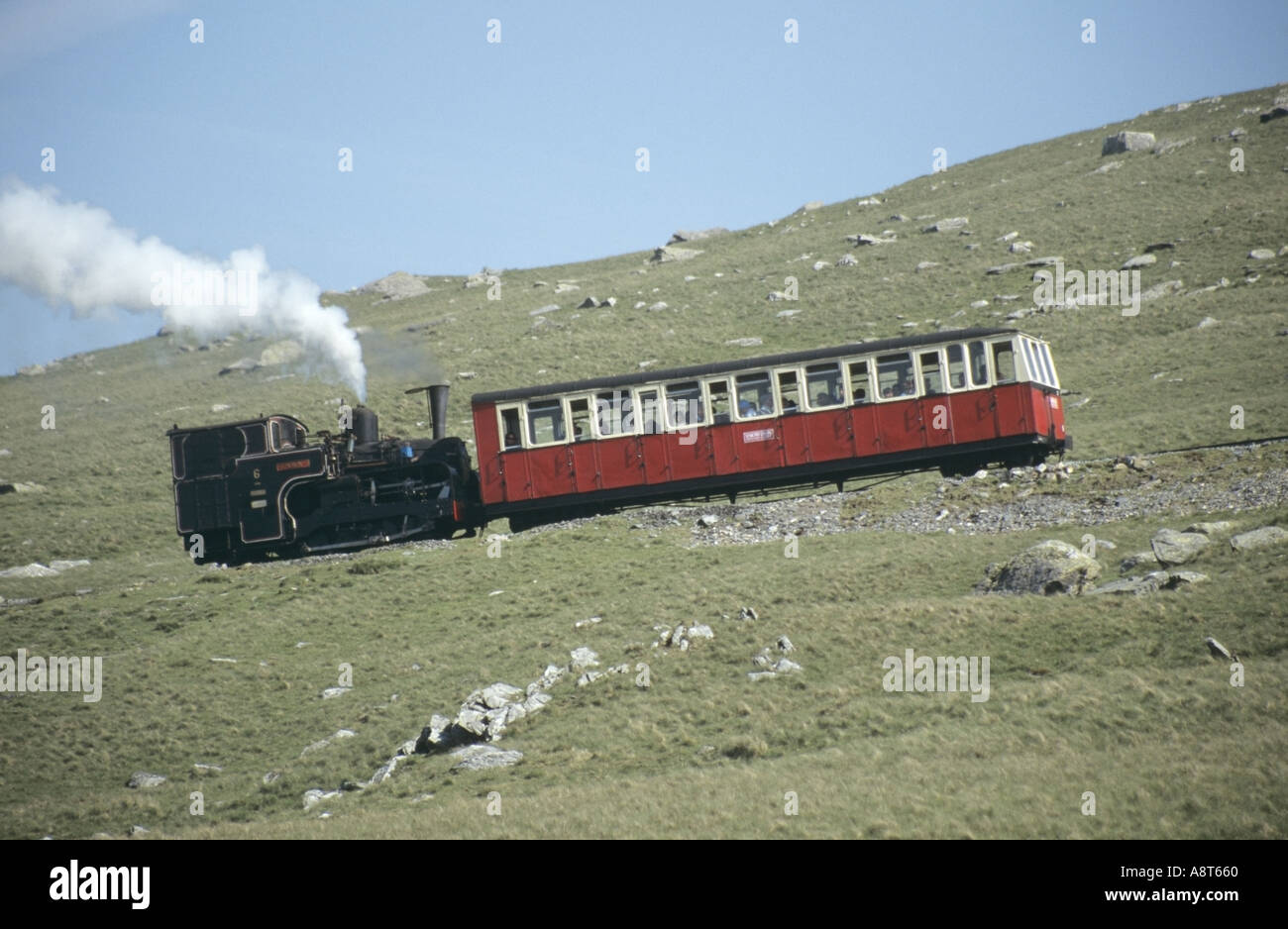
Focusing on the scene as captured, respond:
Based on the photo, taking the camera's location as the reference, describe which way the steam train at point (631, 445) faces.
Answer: facing to the right of the viewer

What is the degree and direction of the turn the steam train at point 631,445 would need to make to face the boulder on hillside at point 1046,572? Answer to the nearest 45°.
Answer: approximately 45° to its right

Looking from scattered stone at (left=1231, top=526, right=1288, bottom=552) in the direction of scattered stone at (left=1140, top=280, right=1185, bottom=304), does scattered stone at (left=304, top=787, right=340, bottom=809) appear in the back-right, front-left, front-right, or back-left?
back-left

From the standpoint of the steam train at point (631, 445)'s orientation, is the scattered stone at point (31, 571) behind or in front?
behind

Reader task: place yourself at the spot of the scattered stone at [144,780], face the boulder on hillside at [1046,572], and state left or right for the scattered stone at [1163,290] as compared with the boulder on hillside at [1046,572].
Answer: left

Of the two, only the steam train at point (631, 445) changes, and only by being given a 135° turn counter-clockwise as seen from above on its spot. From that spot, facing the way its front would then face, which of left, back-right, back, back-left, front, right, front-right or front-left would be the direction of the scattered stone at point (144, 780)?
left

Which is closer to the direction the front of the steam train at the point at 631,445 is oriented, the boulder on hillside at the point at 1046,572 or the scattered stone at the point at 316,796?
the boulder on hillside
